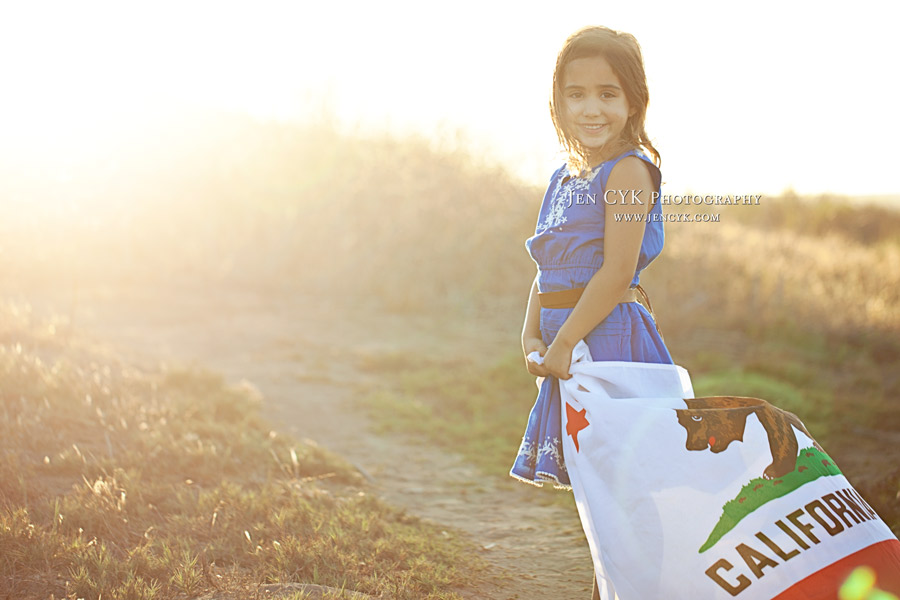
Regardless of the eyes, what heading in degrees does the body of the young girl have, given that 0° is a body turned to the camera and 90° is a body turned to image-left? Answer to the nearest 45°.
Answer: approximately 45°
